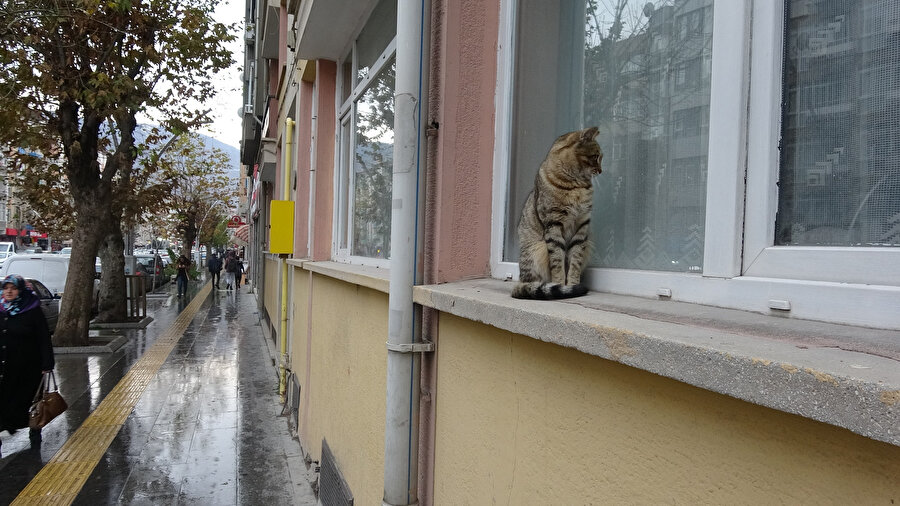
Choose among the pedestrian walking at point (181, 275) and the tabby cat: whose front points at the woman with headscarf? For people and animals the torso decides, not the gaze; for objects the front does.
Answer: the pedestrian walking

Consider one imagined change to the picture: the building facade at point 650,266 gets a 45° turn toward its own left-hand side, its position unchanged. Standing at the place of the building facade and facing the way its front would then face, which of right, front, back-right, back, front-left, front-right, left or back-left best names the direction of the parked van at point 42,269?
back-right

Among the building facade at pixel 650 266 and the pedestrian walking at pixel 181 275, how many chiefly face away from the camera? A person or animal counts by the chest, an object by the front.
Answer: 0

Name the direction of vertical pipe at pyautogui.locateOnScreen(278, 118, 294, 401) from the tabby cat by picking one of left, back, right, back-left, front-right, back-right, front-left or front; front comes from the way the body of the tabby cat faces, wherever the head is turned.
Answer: back

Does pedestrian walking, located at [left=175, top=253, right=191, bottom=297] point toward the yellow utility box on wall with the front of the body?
yes

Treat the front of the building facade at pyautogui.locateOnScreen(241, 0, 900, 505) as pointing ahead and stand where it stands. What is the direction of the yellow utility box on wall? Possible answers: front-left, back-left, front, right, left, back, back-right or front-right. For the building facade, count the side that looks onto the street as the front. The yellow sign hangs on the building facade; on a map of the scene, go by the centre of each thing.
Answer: right

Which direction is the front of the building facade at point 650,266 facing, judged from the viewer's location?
facing the viewer and to the left of the viewer

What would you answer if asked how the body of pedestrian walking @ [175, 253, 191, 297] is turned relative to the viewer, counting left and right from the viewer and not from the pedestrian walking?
facing the viewer

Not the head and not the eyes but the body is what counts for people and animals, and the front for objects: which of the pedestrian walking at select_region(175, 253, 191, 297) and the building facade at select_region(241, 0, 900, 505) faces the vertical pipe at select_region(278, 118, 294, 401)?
the pedestrian walking
